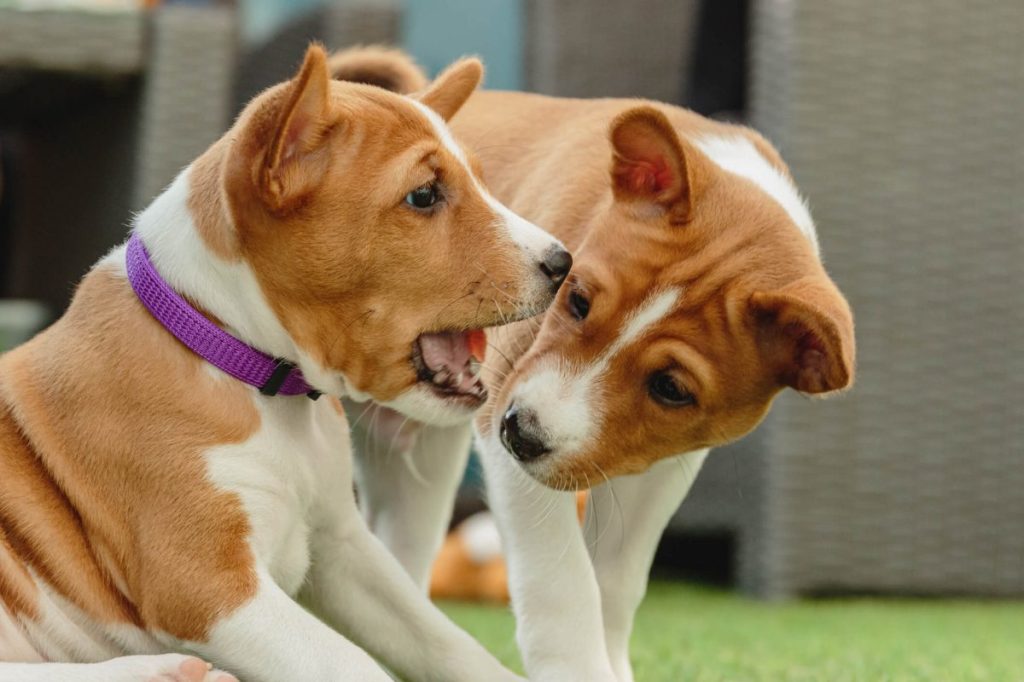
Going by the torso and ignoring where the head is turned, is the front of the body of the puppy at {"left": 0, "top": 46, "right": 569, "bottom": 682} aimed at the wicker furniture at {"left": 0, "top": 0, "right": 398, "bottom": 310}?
no

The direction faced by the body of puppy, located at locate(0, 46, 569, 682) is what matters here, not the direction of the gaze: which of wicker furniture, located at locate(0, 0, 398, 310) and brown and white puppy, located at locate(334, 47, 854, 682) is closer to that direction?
the brown and white puppy

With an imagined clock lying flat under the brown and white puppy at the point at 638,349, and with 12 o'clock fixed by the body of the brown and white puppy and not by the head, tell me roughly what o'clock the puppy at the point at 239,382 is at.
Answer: The puppy is roughly at 4 o'clock from the brown and white puppy.

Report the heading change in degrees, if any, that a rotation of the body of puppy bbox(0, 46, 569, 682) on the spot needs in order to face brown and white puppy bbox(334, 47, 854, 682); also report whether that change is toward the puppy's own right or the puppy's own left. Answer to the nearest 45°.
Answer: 0° — it already faces it

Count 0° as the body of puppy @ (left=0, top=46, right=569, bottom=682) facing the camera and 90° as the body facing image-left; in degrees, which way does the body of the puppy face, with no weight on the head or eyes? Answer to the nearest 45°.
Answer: approximately 270°

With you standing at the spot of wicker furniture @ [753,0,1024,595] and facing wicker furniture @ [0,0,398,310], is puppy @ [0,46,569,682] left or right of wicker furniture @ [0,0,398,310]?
left

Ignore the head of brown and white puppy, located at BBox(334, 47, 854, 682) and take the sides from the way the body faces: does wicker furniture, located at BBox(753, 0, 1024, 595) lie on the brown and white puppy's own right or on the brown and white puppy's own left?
on the brown and white puppy's own left

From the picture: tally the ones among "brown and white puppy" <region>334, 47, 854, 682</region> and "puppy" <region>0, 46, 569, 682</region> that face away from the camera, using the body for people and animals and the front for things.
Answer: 0

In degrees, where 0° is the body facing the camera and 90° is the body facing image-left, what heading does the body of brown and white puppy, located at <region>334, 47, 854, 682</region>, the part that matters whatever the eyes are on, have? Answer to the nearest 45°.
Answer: approximately 315°

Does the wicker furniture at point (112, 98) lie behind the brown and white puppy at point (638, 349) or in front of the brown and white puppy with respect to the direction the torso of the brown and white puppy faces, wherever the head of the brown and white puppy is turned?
behind
